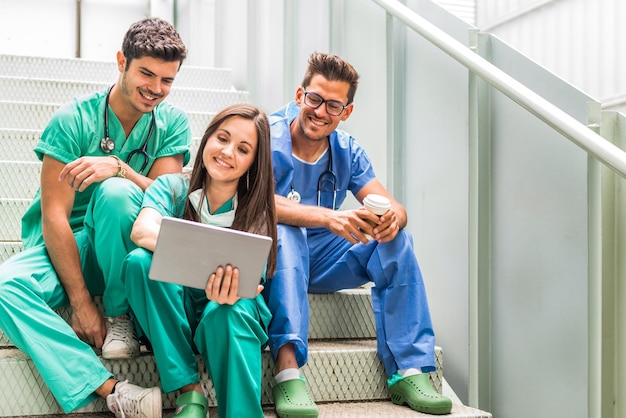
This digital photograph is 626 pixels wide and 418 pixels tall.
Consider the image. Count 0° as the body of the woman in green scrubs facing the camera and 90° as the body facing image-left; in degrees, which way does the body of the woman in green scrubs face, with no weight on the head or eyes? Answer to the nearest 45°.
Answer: approximately 0°

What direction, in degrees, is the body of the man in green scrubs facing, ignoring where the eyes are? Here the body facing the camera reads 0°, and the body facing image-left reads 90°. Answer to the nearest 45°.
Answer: approximately 315°

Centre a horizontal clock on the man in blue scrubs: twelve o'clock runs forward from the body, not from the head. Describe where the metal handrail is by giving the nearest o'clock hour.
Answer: The metal handrail is roughly at 10 o'clock from the man in blue scrubs.

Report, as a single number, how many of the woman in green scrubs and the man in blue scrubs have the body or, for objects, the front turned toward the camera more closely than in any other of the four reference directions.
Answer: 2

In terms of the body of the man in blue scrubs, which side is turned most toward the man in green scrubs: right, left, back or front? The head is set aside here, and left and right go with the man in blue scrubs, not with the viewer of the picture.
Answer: right
